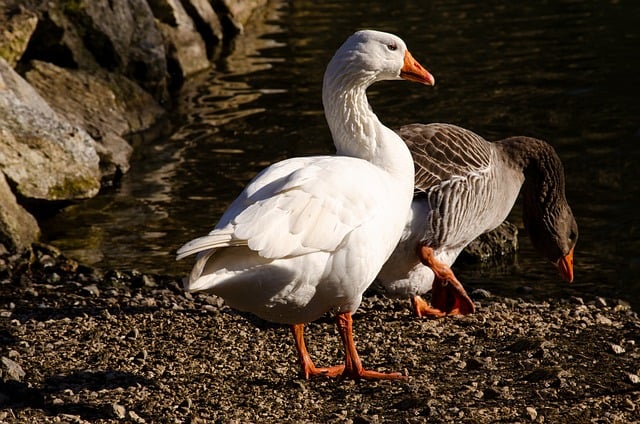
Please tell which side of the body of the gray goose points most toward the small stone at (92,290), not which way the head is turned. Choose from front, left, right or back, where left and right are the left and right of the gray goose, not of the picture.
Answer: back

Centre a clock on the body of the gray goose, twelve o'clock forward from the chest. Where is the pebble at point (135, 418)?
The pebble is roughly at 4 o'clock from the gray goose.

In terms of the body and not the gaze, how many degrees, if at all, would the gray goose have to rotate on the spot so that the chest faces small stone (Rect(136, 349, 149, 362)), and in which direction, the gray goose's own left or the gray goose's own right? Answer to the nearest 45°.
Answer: approximately 135° to the gray goose's own right

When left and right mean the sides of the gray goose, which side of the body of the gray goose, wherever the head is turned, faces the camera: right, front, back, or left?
right

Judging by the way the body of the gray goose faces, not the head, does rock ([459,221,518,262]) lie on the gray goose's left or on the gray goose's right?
on the gray goose's left

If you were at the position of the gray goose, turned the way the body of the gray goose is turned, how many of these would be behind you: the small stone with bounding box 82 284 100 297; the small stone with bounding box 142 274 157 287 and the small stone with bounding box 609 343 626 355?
2

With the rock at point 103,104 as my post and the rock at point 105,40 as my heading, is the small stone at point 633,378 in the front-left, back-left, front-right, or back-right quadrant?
back-right

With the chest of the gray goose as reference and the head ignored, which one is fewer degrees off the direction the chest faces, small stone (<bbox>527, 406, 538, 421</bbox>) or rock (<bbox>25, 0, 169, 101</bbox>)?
the small stone

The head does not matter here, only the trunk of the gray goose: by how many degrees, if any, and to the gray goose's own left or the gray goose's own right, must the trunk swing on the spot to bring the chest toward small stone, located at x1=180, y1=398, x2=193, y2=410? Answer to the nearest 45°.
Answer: approximately 135° to the gray goose's own right

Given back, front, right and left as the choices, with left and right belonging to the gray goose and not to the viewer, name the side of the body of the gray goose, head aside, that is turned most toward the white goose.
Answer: right

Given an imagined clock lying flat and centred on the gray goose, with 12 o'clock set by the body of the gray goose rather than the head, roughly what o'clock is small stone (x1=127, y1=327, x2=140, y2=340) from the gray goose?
The small stone is roughly at 5 o'clock from the gray goose.

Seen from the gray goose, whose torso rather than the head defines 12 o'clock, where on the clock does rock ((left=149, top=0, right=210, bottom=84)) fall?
The rock is roughly at 8 o'clock from the gray goose.

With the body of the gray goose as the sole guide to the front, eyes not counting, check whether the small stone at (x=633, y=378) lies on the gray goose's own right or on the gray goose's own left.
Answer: on the gray goose's own right

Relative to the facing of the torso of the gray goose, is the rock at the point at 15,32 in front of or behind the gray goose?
behind
